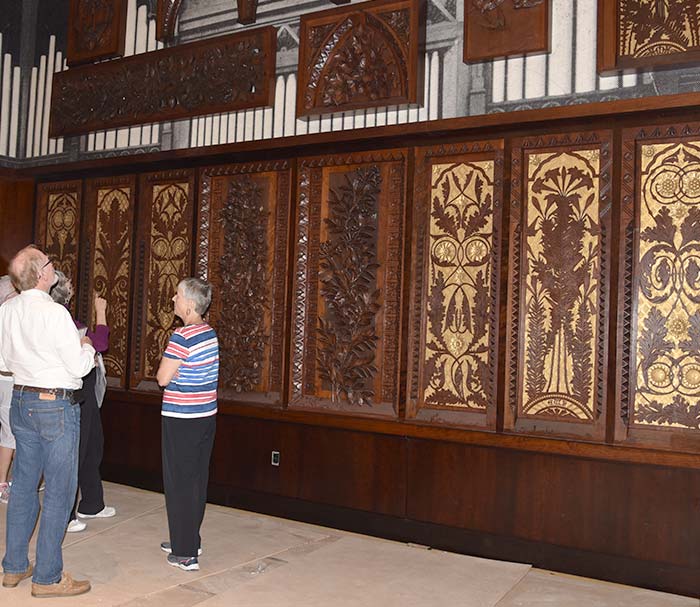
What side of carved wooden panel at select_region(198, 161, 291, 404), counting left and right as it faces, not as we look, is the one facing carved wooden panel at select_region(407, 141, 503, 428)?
left

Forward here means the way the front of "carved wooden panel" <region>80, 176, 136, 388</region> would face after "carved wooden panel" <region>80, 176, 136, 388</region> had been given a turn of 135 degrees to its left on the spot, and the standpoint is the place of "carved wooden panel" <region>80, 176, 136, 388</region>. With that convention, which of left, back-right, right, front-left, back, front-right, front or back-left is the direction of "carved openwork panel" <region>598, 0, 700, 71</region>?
front-right

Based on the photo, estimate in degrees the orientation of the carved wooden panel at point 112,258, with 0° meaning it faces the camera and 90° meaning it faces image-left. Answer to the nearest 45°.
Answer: approximately 45°

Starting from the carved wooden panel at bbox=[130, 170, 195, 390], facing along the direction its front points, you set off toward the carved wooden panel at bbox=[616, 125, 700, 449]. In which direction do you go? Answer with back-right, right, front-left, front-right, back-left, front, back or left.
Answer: left

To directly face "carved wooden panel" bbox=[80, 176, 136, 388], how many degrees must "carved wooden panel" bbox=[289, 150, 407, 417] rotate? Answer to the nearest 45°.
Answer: approximately 90° to its right

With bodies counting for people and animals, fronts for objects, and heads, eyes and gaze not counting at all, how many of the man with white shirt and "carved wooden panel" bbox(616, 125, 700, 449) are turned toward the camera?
1

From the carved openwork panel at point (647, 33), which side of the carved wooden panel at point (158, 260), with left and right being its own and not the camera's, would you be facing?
left

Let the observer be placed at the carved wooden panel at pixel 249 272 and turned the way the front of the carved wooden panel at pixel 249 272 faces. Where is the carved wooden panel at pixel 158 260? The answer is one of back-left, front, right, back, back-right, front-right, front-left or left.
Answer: right
